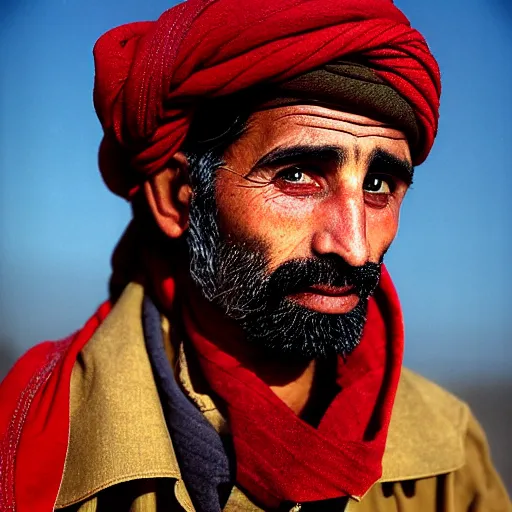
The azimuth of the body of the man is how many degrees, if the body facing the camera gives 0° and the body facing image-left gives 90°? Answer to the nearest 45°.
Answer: approximately 315°

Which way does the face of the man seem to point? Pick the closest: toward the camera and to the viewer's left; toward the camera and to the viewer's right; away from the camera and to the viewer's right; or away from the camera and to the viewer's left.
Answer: toward the camera and to the viewer's right
